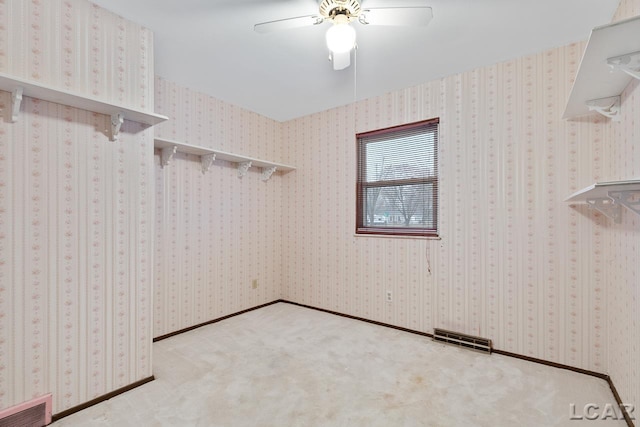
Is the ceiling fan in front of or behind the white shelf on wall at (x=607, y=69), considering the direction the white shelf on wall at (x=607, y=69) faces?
in front

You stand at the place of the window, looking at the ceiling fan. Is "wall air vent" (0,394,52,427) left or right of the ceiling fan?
right

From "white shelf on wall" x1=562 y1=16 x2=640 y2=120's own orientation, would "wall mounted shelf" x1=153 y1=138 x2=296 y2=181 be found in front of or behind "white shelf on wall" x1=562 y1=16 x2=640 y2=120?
in front

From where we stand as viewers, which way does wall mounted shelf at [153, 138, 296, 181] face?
facing the viewer and to the right of the viewer

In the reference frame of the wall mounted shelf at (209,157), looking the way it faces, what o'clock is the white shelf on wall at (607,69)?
The white shelf on wall is roughly at 12 o'clock from the wall mounted shelf.

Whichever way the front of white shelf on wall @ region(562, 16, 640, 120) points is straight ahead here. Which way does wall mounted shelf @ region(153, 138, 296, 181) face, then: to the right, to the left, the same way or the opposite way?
the opposite way

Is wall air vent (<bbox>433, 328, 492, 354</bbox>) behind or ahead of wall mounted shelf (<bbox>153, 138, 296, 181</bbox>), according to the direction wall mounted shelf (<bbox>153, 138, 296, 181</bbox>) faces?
ahead

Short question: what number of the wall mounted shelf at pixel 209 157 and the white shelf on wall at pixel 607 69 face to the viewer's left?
1

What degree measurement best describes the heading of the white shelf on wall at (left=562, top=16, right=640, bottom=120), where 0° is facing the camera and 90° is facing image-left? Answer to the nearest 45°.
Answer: approximately 90°

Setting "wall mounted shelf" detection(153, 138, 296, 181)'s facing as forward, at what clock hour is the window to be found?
The window is roughly at 11 o'clock from the wall mounted shelf.
